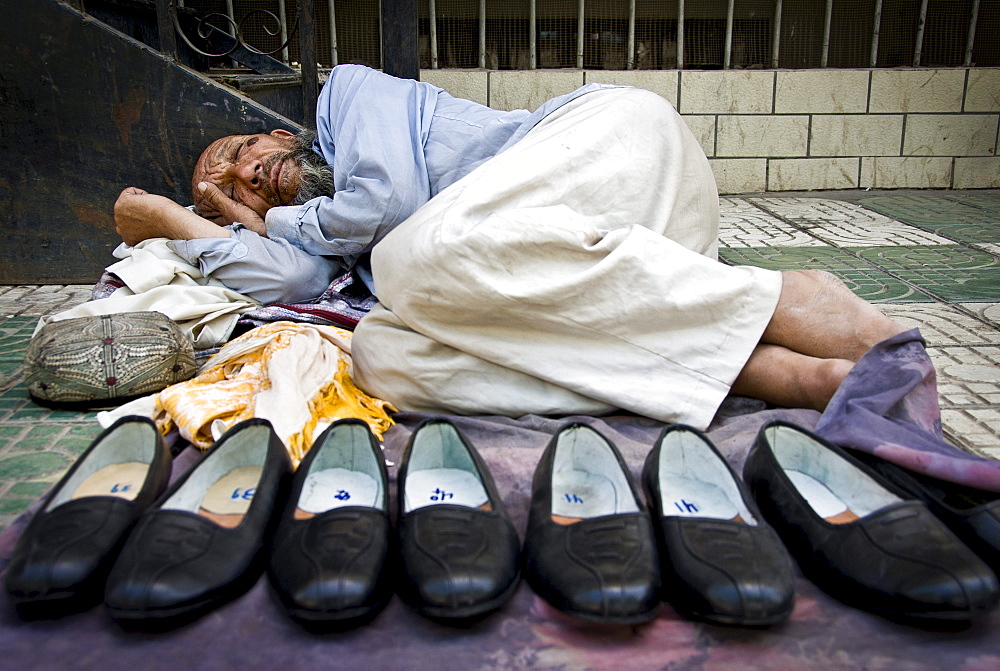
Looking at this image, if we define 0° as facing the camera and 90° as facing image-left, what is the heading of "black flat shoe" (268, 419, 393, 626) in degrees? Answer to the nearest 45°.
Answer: approximately 0°

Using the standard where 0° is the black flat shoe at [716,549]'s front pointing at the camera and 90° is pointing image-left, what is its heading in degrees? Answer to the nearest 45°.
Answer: approximately 0°

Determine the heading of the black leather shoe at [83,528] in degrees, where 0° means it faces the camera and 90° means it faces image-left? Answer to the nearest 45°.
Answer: approximately 45°

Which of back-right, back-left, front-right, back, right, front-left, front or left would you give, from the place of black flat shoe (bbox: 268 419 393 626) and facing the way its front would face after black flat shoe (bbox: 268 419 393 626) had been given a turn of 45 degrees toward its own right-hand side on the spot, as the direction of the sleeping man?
back
